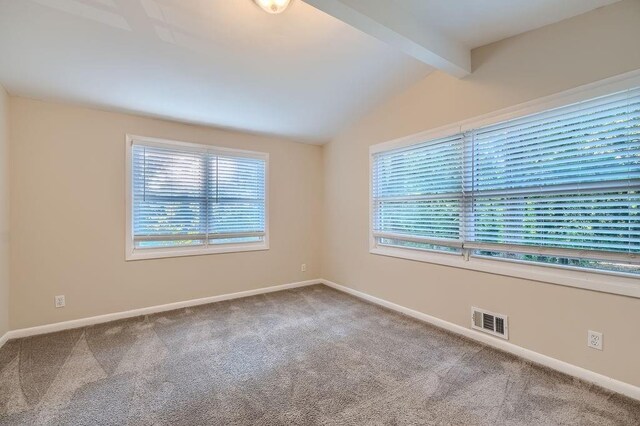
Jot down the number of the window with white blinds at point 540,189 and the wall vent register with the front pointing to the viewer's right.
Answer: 0

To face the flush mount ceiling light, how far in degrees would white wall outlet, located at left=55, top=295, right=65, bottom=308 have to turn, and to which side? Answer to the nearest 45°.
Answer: approximately 45° to its left

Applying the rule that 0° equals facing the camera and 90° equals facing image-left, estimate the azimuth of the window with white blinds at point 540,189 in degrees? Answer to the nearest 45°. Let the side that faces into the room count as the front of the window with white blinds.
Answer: approximately 45°

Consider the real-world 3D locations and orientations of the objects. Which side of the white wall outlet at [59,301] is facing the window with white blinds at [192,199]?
left

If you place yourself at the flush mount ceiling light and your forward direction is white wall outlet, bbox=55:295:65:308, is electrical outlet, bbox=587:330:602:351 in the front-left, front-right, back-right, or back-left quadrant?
back-right

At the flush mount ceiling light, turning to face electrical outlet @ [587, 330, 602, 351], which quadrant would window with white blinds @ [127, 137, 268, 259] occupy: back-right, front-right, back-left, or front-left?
back-left

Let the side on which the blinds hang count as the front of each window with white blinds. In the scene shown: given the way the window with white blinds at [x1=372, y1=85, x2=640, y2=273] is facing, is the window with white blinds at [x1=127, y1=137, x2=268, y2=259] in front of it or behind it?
in front

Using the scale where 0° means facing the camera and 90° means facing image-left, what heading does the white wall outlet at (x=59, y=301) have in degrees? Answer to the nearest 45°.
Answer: approximately 0°

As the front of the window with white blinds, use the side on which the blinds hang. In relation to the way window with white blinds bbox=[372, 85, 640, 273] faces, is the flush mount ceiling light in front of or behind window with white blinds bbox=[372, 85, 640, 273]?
in front

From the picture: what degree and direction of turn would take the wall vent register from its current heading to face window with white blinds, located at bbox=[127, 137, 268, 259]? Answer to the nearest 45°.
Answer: approximately 45° to its right
